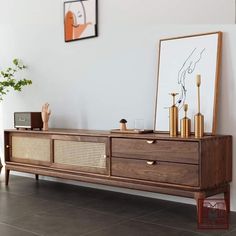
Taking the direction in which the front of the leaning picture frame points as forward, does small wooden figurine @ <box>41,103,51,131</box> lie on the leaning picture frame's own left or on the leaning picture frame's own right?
on the leaning picture frame's own right

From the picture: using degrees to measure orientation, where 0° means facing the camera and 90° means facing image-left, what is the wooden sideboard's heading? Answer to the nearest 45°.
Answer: approximately 45°

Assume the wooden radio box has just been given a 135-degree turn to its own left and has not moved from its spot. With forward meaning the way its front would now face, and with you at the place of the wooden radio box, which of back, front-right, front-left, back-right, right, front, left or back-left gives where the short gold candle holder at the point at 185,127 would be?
front-right

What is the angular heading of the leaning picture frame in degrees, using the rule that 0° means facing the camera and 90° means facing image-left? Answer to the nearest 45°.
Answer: approximately 45°

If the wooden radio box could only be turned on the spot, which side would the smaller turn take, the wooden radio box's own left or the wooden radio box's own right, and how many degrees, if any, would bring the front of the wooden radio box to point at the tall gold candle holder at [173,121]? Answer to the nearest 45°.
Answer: approximately 90° to the wooden radio box's own left
